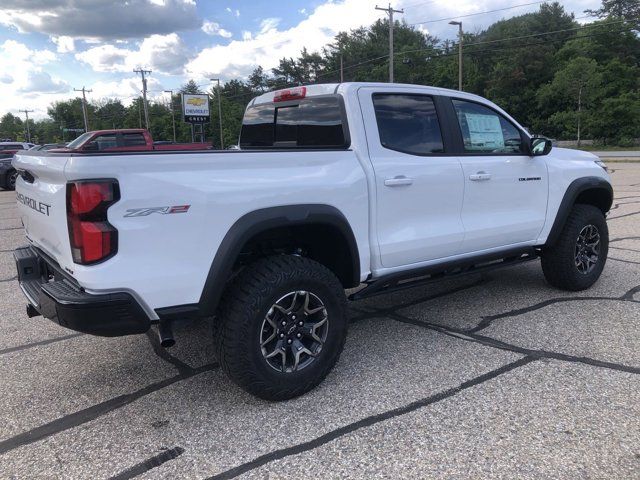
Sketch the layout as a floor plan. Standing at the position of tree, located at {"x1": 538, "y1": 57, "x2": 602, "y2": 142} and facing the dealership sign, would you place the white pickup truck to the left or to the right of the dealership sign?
left

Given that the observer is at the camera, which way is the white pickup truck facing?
facing away from the viewer and to the right of the viewer

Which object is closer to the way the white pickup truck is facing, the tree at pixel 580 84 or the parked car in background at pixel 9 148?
the tree

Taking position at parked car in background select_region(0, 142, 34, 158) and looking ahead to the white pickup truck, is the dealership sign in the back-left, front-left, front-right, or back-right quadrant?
back-left

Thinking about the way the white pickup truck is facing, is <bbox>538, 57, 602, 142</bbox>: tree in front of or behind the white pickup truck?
in front

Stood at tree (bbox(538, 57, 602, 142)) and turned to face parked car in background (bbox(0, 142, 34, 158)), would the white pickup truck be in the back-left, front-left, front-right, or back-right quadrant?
front-left

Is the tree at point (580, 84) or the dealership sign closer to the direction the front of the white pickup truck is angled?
the tree

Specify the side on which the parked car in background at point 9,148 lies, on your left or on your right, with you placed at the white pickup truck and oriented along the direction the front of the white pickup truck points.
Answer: on your left

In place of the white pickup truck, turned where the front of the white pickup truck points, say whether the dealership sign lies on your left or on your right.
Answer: on your left
